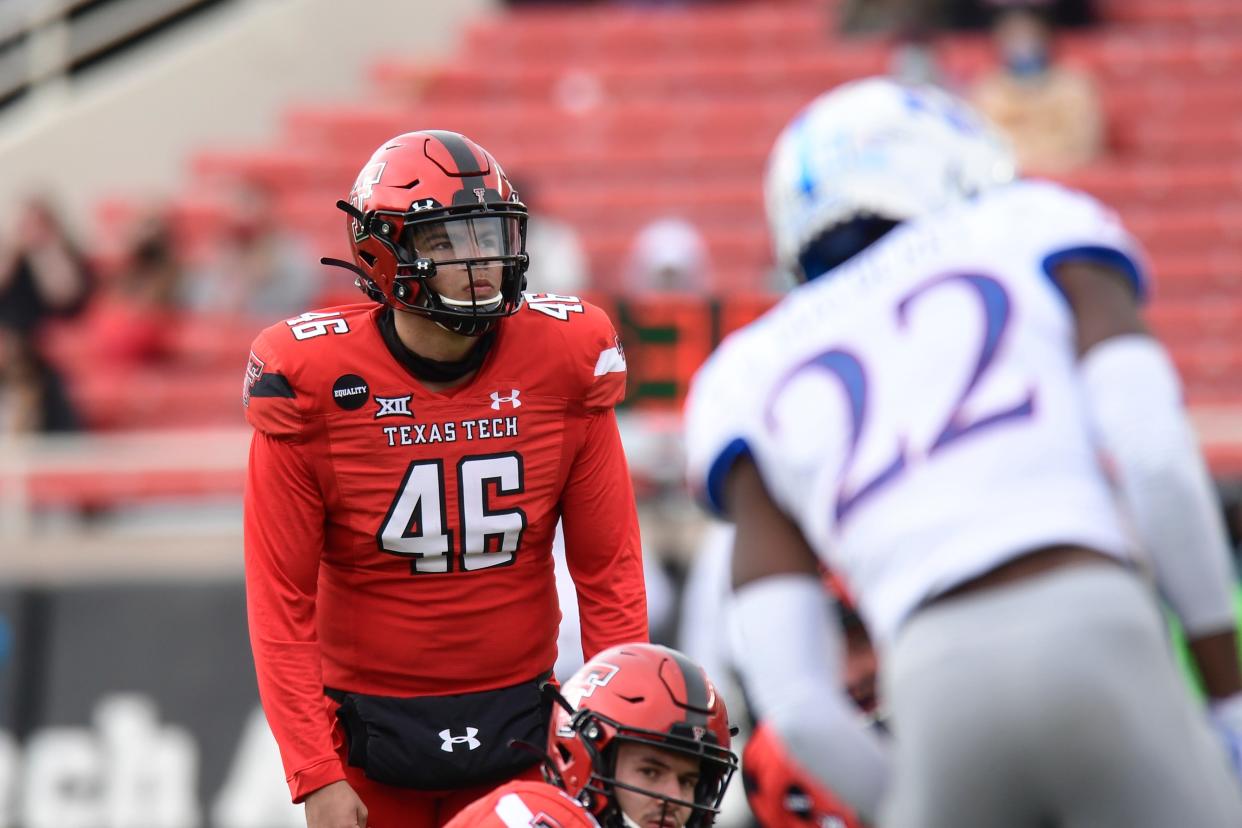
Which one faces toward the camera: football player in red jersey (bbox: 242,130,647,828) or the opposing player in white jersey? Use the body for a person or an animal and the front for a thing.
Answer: the football player in red jersey

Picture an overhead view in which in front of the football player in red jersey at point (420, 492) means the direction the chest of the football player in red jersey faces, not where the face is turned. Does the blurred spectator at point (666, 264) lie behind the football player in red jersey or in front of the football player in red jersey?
behind

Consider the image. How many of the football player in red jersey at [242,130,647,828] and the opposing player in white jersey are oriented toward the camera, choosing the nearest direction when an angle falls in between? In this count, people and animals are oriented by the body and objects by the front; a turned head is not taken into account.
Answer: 1

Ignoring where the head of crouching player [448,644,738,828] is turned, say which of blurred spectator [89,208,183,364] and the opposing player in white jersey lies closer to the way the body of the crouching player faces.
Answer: the opposing player in white jersey

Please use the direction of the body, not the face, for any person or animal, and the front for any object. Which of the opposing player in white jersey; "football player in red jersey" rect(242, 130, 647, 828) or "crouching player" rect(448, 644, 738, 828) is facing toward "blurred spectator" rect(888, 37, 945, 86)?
the opposing player in white jersey

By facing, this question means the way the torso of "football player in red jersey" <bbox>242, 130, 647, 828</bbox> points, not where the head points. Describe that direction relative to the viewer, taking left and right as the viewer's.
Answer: facing the viewer

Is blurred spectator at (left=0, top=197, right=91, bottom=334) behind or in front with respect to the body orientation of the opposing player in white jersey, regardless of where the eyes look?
in front

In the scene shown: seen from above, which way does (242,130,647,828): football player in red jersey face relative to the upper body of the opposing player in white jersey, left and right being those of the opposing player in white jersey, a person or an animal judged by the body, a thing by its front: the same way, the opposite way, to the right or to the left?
the opposite way

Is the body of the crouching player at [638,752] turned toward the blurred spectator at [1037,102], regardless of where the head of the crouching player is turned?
no

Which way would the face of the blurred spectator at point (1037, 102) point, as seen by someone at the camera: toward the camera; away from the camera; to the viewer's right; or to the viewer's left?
toward the camera

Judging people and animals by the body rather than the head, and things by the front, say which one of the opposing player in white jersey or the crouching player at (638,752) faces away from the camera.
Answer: the opposing player in white jersey

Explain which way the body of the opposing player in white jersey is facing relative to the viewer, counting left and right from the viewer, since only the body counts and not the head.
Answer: facing away from the viewer

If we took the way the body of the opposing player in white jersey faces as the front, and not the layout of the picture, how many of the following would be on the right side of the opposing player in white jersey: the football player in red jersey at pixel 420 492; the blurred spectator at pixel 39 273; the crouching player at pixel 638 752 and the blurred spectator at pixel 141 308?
0

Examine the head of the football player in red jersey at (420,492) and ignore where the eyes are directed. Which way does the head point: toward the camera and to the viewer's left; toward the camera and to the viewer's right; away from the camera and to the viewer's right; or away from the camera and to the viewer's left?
toward the camera and to the viewer's right

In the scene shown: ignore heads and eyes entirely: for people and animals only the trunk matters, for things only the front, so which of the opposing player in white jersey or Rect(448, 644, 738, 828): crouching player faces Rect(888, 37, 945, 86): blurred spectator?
the opposing player in white jersey

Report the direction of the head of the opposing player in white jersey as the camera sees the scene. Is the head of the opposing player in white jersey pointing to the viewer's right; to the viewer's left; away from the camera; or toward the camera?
away from the camera
